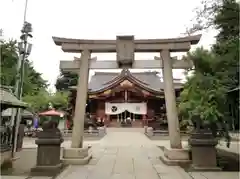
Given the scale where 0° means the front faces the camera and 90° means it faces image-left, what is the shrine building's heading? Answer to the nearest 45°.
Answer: approximately 0°

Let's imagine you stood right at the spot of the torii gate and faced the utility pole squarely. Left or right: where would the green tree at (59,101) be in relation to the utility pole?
right

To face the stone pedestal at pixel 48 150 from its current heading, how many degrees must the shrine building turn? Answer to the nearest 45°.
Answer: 0° — it already faces it

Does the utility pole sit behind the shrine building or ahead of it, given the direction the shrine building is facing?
ahead

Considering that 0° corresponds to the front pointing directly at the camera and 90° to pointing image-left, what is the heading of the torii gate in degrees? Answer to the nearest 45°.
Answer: approximately 0°

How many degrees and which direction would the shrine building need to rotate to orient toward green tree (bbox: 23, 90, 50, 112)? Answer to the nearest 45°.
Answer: approximately 45° to its right

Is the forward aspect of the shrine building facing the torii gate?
yes

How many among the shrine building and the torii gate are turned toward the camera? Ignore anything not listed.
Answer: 2

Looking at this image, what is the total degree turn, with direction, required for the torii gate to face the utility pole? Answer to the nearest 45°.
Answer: approximately 90° to its right

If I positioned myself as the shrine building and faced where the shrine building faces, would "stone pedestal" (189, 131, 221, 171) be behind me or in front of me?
in front
